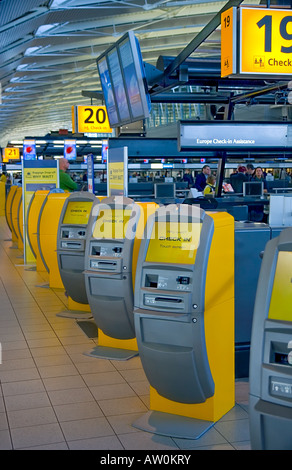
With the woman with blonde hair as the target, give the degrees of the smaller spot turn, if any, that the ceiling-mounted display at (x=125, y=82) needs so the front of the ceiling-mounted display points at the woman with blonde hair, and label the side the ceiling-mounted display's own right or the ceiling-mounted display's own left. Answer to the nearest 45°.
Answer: approximately 180°

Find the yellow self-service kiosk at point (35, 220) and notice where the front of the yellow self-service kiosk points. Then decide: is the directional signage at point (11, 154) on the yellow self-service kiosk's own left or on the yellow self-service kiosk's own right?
on the yellow self-service kiosk's own right

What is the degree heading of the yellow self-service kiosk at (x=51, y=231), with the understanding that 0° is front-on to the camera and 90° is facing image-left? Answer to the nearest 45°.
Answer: approximately 90°

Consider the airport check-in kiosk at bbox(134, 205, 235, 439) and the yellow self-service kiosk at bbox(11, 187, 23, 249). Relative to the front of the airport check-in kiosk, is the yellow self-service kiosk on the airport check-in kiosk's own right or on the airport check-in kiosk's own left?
on the airport check-in kiosk's own right

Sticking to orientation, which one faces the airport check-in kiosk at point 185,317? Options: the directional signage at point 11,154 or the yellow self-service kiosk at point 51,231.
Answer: the directional signage

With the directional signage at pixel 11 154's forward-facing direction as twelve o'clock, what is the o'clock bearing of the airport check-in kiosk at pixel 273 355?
The airport check-in kiosk is roughly at 12 o'clock from the directional signage.
